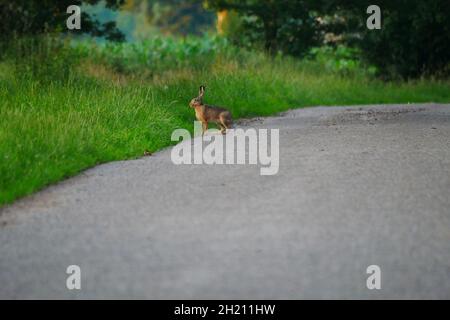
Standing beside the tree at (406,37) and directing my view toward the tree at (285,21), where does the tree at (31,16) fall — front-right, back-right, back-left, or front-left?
front-left

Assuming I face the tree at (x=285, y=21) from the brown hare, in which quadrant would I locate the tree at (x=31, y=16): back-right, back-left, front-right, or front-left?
front-left

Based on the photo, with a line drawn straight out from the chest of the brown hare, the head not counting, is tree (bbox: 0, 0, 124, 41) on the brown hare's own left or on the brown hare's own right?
on the brown hare's own right

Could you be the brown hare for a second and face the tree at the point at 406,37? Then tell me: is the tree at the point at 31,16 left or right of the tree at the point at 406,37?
left

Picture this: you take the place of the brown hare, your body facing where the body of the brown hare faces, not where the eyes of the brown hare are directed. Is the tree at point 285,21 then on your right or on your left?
on your right

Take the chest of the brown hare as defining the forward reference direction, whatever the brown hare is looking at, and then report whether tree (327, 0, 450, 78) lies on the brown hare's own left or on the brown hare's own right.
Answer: on the brown hare's own right

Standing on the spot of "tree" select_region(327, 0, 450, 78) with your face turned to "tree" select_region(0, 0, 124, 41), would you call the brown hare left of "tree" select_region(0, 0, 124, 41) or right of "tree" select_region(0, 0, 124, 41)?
left

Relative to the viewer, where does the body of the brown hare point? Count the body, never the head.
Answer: to the viewer's left
